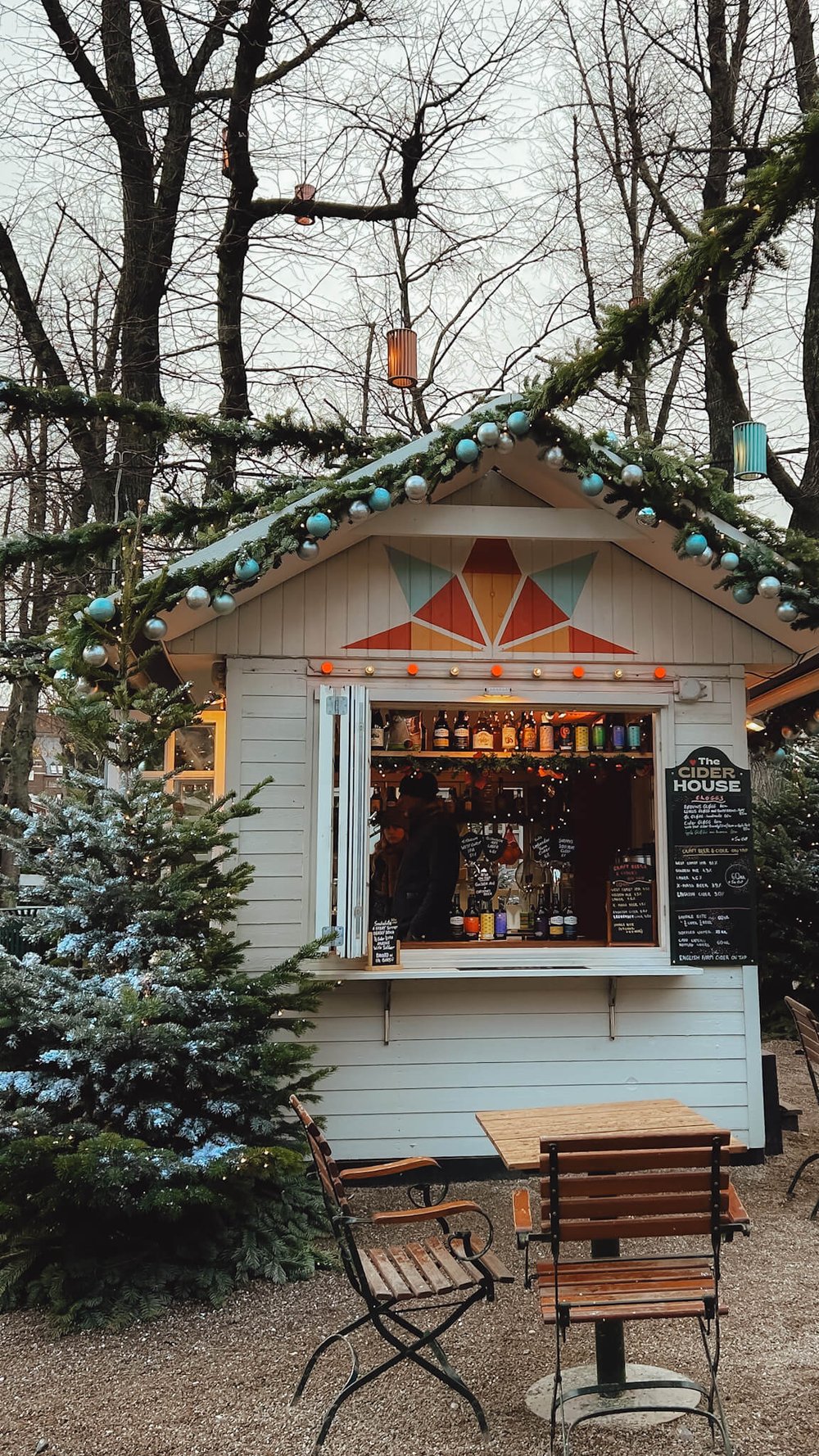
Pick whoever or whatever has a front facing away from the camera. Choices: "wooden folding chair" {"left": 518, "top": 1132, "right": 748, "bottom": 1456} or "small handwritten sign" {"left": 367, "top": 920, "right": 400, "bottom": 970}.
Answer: the wooden folding chair

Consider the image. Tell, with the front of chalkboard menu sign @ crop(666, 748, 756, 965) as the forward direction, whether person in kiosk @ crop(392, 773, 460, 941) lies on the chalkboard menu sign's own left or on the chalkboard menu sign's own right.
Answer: on the chalkboard menu sign's own right

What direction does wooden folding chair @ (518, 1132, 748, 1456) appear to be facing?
away from the camera
